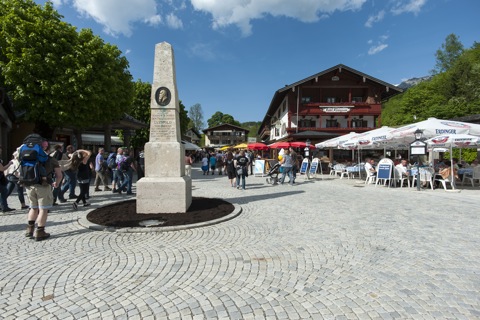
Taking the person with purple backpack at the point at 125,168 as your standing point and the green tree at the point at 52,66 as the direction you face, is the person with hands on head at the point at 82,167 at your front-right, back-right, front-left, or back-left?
back-left

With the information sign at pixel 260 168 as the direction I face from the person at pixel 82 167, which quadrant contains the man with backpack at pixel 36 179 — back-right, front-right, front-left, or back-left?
back-right

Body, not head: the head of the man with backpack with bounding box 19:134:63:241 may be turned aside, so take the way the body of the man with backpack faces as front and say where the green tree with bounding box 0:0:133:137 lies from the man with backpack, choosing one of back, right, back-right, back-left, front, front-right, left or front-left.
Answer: front-left

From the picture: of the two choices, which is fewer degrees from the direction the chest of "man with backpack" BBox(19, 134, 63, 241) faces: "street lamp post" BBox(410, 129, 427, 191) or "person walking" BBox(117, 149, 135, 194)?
the person walking

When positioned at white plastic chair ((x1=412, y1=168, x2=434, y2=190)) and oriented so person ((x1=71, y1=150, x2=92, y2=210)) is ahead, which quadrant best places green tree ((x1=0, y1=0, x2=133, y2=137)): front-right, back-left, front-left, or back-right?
front-right

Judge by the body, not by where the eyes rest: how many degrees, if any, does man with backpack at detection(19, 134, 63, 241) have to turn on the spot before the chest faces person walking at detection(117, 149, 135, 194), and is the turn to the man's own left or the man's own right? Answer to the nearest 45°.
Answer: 0° — they already face them

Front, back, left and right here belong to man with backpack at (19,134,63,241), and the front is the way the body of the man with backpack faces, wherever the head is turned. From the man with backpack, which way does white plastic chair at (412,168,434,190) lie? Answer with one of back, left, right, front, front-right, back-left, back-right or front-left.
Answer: front-right

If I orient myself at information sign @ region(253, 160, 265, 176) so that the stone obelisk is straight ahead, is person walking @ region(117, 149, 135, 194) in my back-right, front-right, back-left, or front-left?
front-right

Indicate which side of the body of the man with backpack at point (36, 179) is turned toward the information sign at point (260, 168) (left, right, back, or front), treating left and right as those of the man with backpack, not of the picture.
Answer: front

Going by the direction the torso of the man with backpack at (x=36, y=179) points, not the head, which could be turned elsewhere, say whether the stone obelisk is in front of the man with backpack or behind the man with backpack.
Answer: in front

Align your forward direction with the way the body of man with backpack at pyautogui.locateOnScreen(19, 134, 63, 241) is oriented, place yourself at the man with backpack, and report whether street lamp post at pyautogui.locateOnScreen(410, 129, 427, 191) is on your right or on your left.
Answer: on your right

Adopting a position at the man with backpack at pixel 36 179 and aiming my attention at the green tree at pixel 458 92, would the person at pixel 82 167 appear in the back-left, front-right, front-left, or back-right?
front-left

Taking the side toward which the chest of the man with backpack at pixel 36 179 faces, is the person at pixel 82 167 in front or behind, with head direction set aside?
in front

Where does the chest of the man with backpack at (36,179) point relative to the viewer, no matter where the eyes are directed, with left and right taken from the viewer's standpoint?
facing away from the viewer and to the right of the viewer

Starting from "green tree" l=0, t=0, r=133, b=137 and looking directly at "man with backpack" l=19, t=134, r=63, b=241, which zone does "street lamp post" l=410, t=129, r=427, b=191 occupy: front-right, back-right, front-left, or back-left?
front-left
